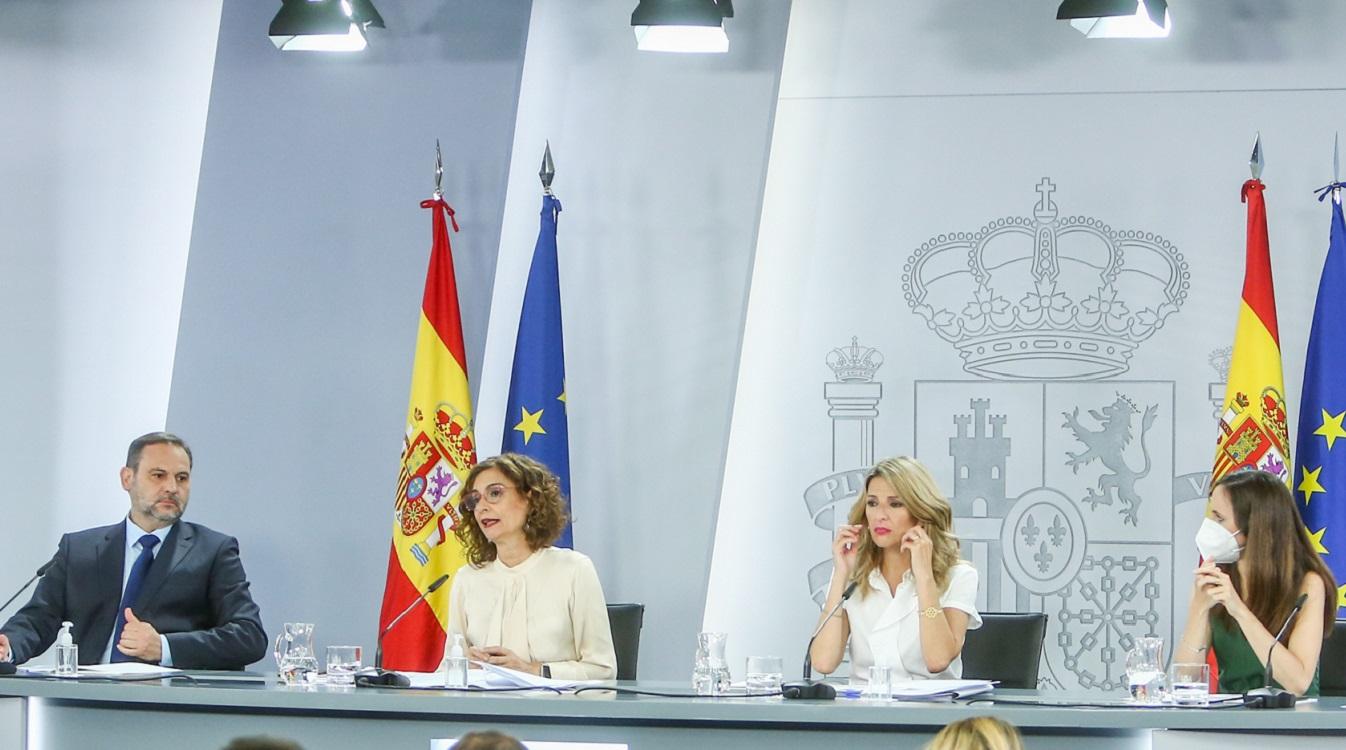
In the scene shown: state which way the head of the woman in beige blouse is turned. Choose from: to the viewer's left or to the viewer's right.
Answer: to the viewer's left

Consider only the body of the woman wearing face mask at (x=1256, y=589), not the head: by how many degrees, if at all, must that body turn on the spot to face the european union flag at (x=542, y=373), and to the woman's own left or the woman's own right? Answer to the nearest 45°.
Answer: approximately 45° to the woman's own right

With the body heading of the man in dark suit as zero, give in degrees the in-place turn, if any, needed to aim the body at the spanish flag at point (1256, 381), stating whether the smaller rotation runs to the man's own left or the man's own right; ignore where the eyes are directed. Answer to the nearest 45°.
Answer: approximately 90° to the man's own left

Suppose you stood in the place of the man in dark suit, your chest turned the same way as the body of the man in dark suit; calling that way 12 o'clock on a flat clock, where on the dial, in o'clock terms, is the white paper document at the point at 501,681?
The white paper document is roughly at 11 o'clock from the man in dark suit.

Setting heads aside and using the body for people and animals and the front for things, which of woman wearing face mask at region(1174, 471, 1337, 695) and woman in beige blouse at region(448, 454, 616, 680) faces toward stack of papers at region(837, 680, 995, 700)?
the woman wearing face mask
